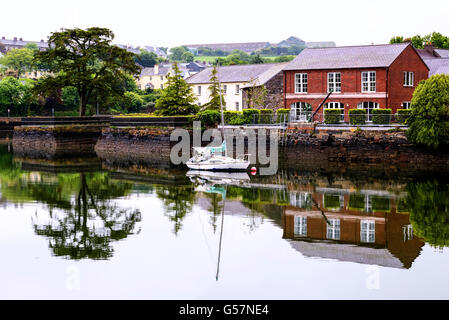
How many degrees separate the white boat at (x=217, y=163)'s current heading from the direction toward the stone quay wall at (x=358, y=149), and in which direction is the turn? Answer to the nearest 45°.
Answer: approximately 45° to its left

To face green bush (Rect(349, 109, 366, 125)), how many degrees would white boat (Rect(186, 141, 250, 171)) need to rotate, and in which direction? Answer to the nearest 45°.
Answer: approximately 45° to its left

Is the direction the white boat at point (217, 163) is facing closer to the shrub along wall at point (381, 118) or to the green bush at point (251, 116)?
the shrub along wall

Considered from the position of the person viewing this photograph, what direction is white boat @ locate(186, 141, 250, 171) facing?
facing to the right of the viewer

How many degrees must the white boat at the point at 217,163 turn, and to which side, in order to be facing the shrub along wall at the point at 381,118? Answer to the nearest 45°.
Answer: approximately 45° to its left

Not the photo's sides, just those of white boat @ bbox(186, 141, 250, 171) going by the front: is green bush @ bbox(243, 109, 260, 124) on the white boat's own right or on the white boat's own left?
on the white boat's own left

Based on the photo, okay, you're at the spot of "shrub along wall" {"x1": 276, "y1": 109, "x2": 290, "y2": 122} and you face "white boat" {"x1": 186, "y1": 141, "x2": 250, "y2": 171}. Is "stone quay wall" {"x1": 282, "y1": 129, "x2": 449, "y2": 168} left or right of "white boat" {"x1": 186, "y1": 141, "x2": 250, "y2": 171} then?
left

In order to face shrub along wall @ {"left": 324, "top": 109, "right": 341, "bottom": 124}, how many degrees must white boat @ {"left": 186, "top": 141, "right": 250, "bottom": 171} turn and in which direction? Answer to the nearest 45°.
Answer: approximately 45° to its left
